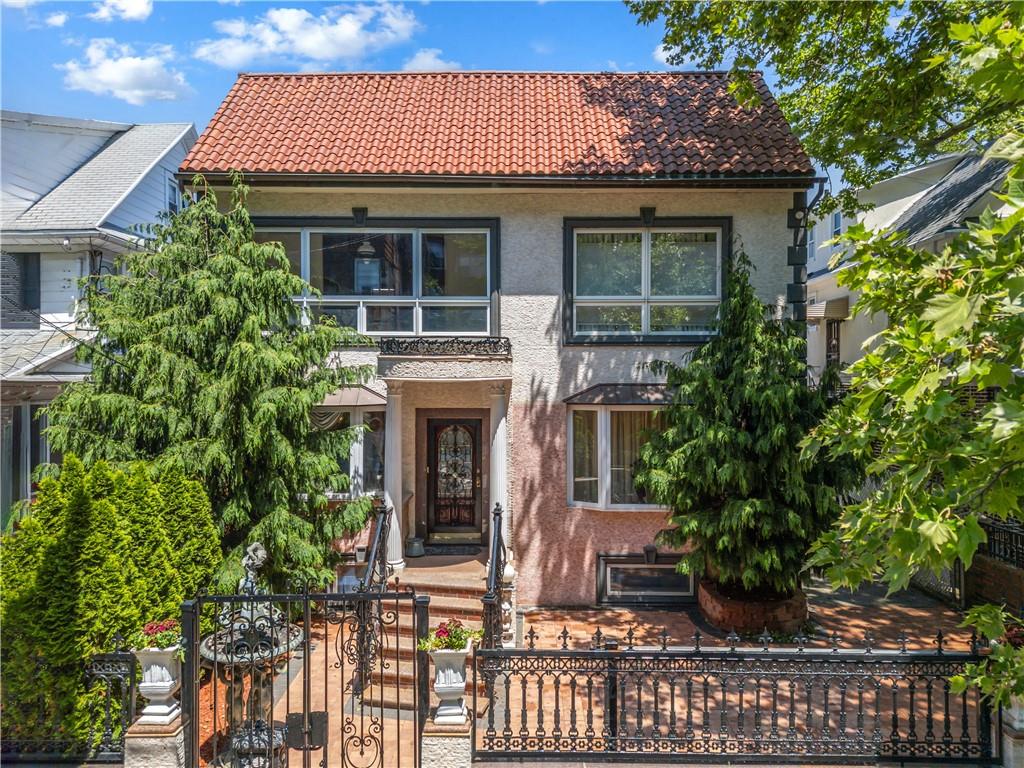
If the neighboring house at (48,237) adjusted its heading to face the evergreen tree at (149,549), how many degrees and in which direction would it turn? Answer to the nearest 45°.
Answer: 0° — it already faces it

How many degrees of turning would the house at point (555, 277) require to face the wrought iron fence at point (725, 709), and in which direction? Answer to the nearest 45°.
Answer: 0° — it already faces it

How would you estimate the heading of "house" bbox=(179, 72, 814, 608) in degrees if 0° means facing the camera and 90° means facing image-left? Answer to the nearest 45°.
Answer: approximately 0°

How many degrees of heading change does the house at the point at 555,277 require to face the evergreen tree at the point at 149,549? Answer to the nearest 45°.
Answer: approximately 45° to its right

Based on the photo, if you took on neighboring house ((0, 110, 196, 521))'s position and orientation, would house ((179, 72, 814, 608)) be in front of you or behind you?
in front
